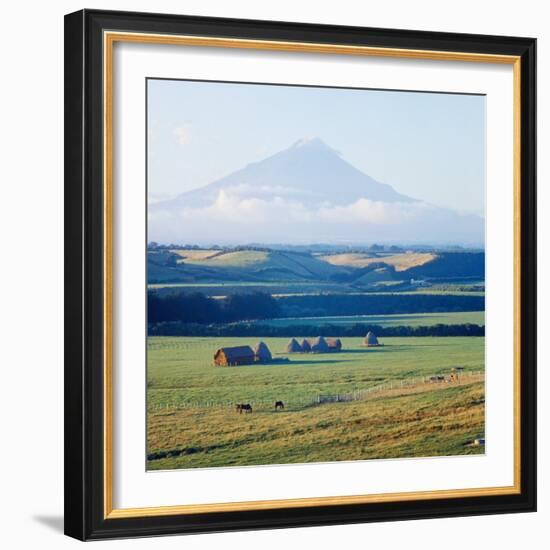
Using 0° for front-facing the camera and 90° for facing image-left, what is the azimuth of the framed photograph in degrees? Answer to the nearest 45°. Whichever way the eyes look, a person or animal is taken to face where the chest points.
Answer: approximately 315°
